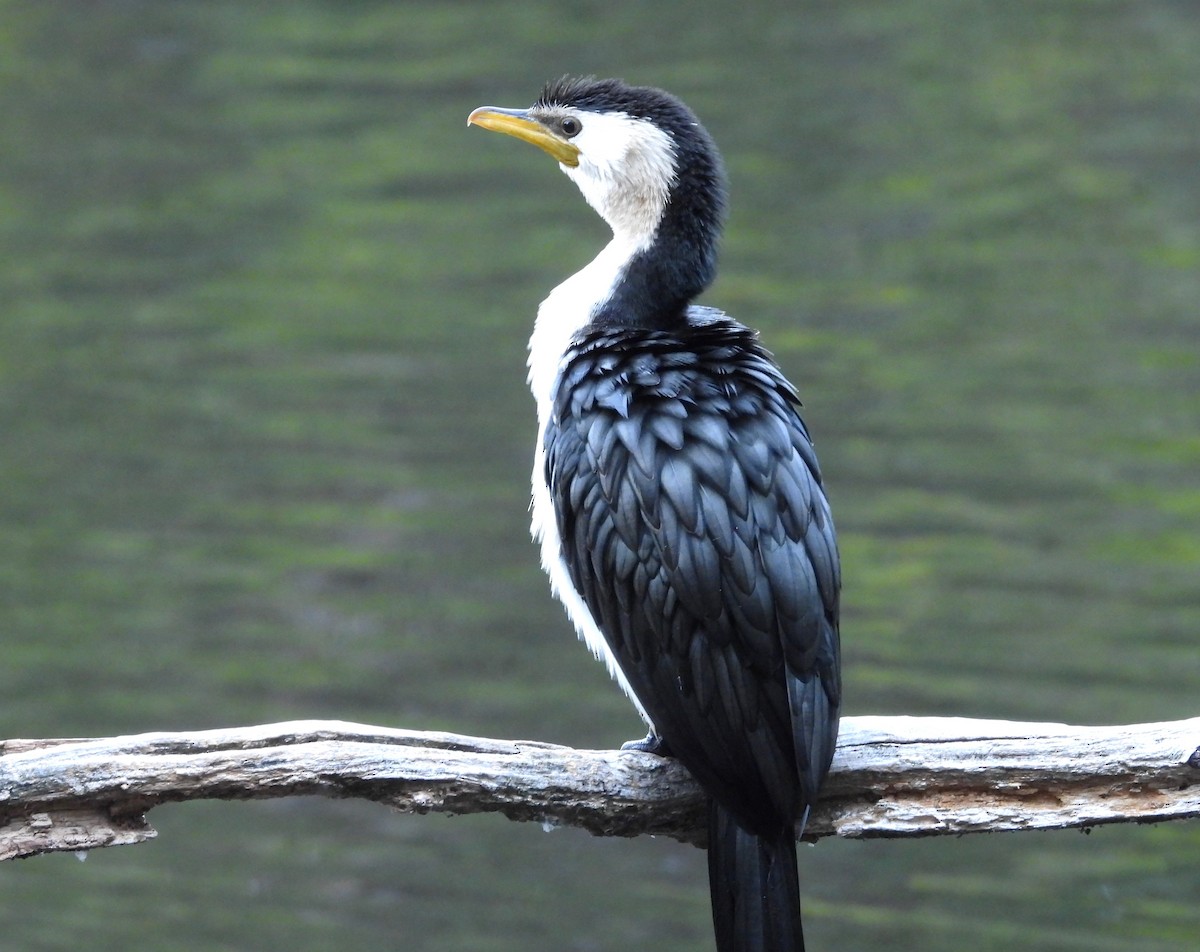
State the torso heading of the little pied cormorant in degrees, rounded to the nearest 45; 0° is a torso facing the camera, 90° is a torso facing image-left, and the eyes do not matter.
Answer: approximately 135°
